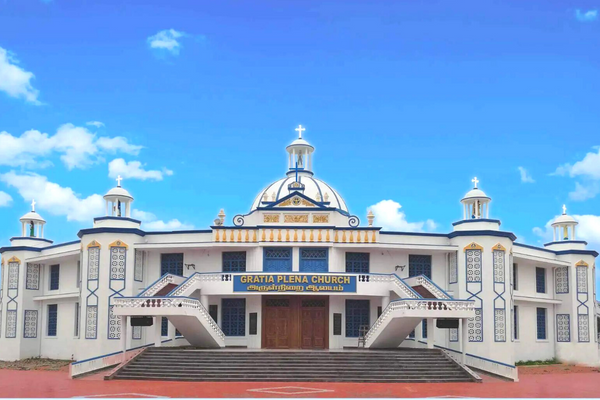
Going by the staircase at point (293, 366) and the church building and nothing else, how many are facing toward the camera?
2

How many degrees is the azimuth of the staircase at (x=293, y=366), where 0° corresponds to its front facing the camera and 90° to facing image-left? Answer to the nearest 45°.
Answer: approximately 0°

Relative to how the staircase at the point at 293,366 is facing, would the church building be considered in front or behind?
behind

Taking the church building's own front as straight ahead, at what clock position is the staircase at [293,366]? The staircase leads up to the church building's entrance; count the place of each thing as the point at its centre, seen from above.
The staircase is roughly at 12 o'clock from the church building.
